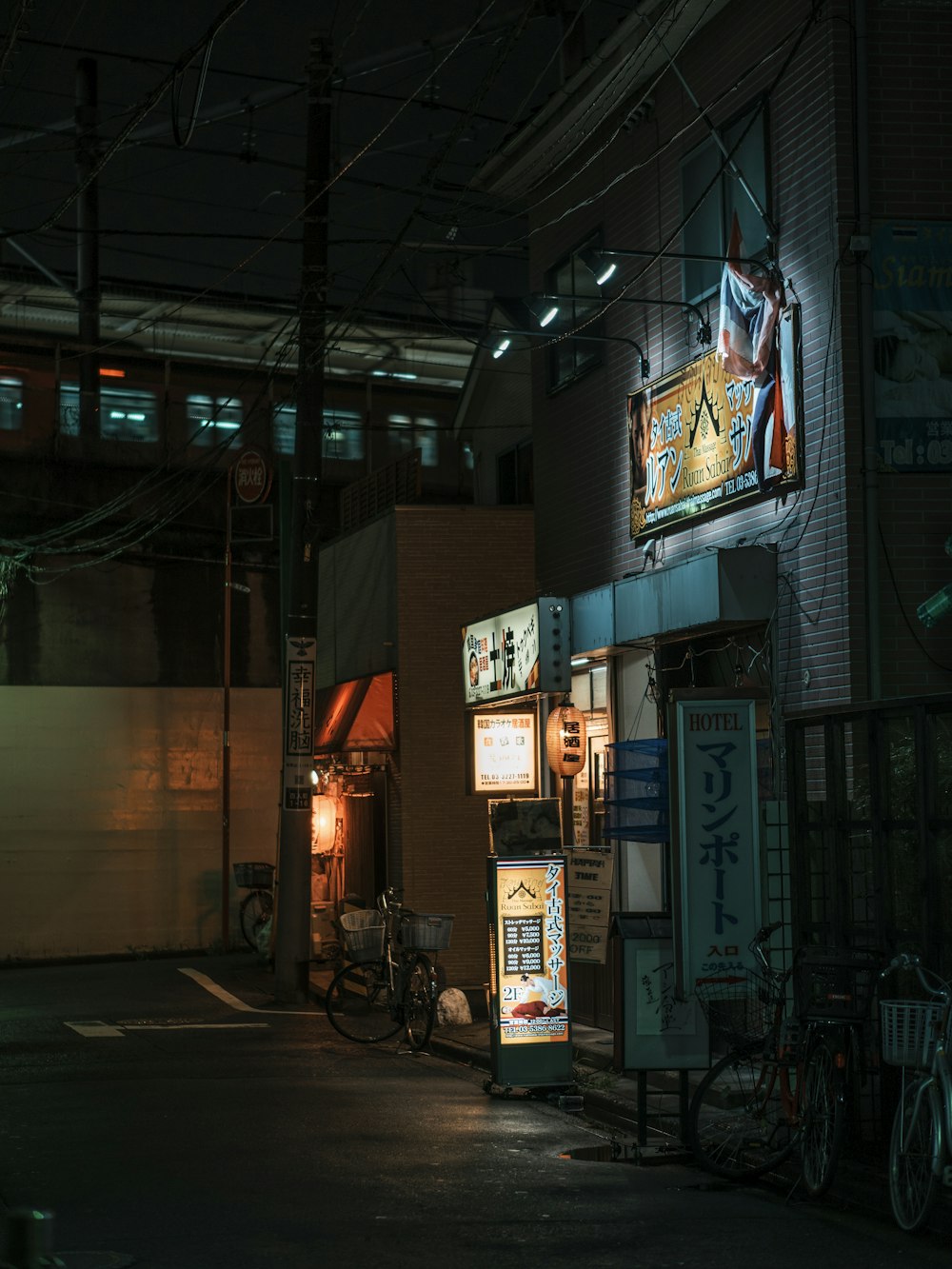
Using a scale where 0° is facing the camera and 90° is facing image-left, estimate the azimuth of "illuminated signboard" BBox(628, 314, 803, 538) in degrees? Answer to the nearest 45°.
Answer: approximately 45°

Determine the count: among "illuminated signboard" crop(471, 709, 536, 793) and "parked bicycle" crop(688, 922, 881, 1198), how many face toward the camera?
1

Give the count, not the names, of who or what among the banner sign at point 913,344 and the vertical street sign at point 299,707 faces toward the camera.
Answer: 2

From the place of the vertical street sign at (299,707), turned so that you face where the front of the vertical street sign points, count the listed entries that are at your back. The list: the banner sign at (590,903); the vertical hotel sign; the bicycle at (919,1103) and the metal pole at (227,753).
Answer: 1

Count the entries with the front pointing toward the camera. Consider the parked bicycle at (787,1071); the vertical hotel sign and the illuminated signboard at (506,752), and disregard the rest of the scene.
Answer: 2

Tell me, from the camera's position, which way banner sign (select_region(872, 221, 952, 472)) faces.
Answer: facing the viewer

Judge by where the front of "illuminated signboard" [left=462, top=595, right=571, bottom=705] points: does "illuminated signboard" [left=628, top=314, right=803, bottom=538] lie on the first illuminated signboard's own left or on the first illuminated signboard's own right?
on the first illuminated signboard's own left

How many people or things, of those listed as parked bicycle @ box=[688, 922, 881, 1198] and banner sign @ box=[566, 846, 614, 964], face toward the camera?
1

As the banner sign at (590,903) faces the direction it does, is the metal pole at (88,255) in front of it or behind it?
behind

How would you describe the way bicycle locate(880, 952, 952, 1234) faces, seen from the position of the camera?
facing the viewer and to the left of the viewer

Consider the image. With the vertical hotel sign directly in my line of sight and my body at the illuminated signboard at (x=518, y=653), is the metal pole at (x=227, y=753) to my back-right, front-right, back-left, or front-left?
back-right

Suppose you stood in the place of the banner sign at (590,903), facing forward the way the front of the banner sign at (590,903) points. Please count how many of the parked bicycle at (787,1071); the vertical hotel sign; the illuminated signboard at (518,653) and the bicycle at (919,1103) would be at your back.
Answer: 1
